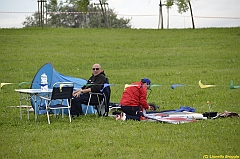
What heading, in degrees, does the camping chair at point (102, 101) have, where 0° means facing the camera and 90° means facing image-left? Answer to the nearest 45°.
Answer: approximately 90°

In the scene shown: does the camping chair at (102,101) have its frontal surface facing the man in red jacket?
no
